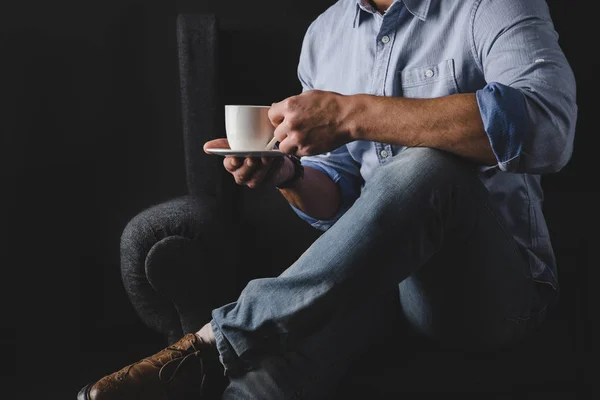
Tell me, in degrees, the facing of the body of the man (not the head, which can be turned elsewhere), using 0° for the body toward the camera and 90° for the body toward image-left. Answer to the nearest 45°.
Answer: approximately 45°
